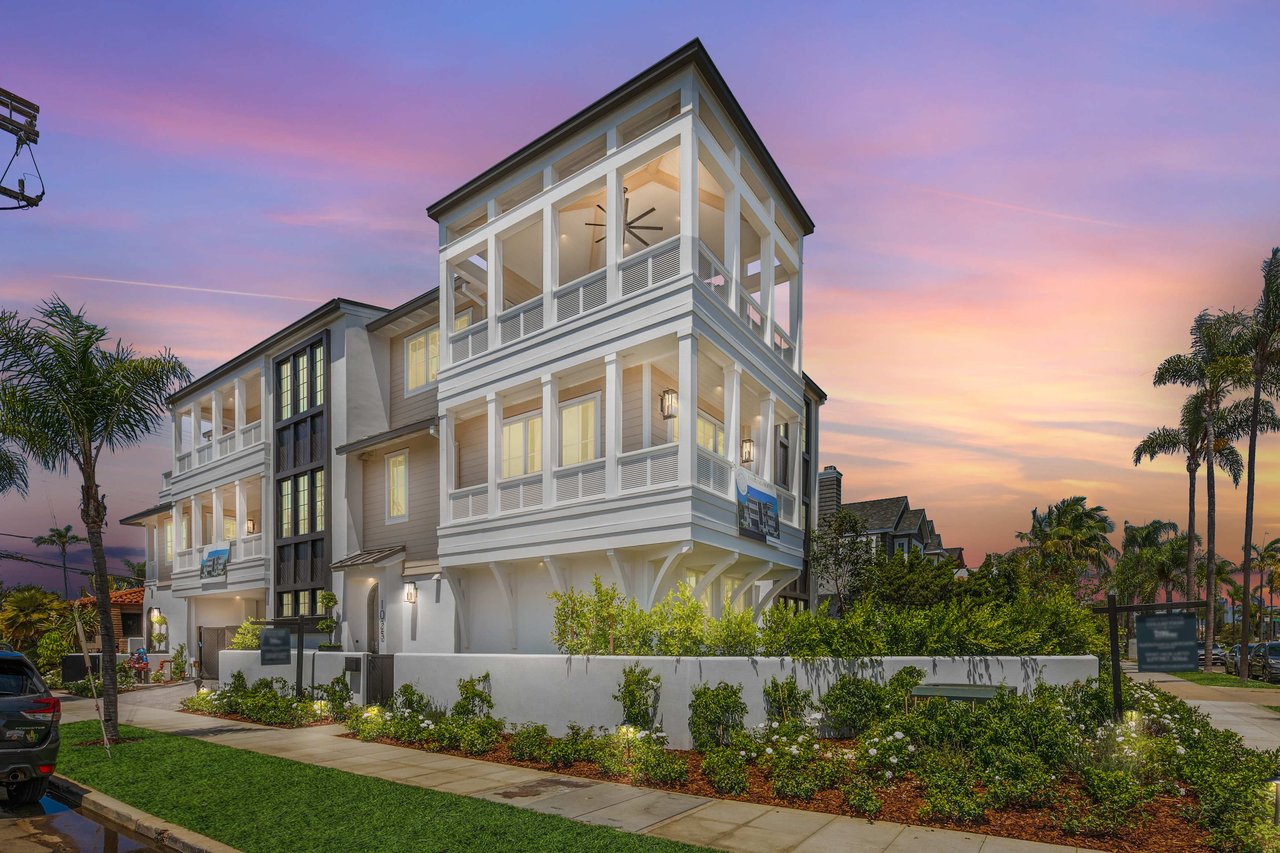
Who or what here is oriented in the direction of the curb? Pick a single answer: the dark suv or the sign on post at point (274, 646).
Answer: the sign on post

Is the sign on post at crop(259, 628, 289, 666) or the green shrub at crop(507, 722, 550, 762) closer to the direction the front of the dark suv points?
the sign on post

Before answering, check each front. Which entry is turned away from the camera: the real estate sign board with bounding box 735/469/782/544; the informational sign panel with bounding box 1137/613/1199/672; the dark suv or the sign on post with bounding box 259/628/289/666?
the dark suv

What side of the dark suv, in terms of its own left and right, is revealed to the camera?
back

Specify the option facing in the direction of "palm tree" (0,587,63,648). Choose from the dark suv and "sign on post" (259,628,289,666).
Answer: the dark suv

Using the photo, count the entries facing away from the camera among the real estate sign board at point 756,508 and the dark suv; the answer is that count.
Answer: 1
